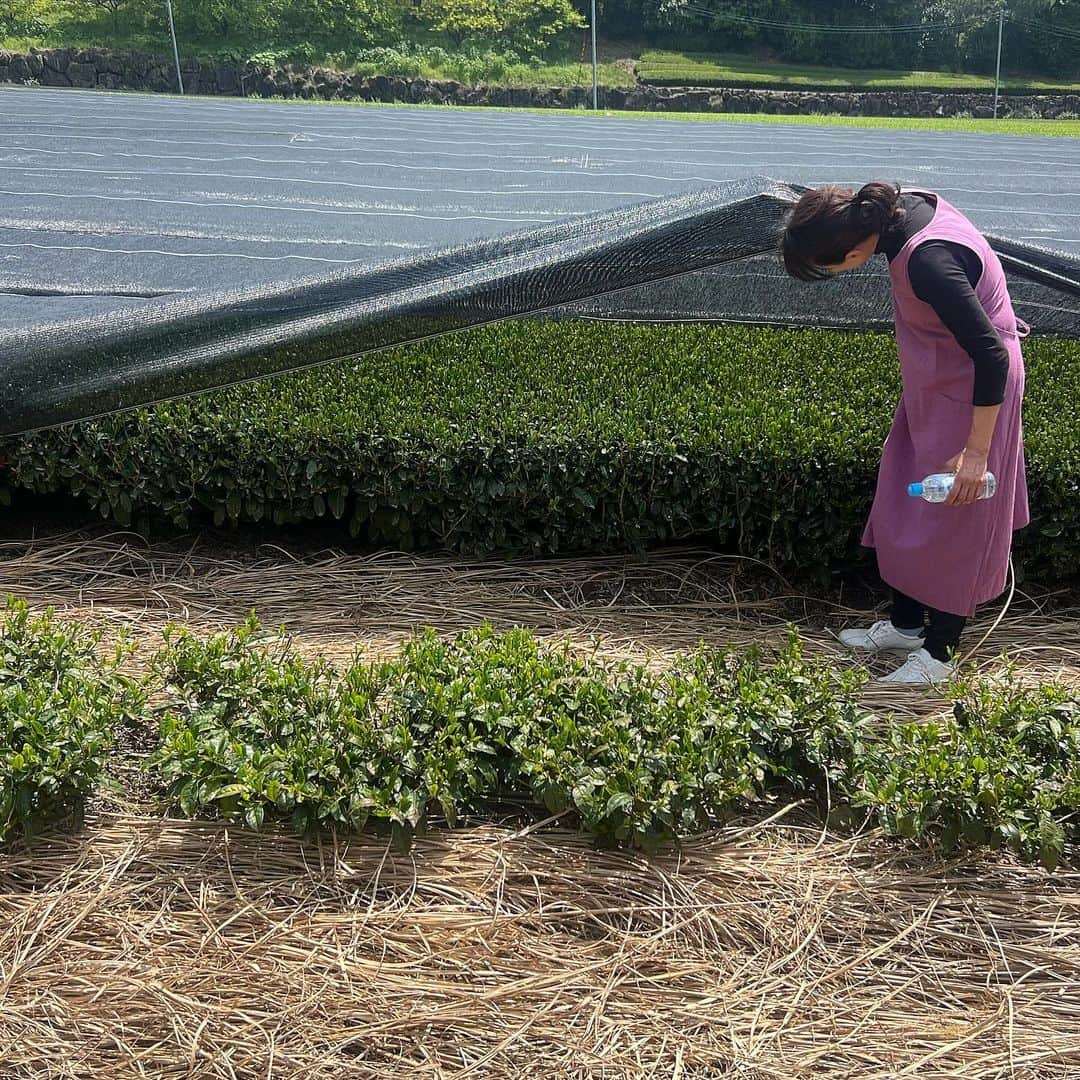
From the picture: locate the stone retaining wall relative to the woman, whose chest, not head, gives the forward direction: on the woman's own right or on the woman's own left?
on the woman's own right

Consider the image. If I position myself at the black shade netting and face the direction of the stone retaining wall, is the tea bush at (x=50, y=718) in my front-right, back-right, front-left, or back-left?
back-left

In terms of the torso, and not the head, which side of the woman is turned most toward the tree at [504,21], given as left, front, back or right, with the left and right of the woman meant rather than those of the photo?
right

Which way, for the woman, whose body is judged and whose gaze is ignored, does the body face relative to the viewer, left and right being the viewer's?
facing to the left of the viewer
